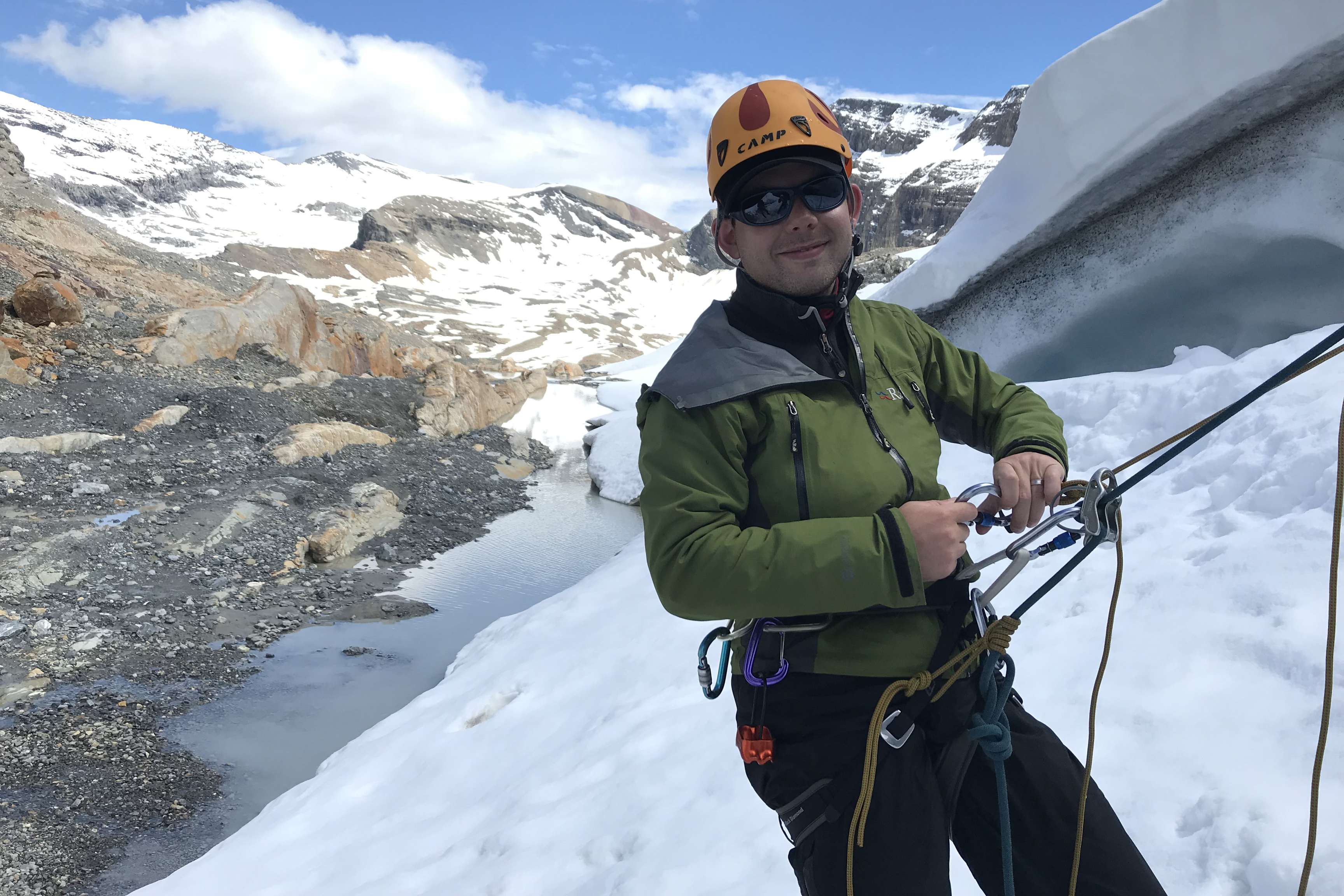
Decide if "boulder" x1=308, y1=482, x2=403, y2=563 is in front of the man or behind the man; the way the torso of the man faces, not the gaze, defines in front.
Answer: behind

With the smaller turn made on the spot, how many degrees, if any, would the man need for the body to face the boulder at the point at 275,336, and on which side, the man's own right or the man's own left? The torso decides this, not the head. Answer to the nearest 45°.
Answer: approximately 180°

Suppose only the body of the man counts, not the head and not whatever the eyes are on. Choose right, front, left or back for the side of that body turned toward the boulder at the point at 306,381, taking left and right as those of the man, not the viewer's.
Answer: back

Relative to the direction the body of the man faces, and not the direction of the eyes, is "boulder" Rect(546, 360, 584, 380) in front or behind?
behind

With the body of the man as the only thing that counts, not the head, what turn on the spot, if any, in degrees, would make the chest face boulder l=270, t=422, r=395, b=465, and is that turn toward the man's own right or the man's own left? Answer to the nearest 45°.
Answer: approximately 180°

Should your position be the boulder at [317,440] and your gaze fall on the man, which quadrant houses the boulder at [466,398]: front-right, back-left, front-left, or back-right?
back-left

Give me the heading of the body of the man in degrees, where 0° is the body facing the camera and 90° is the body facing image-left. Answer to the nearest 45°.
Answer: approximately 315°
